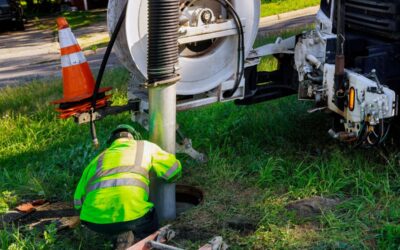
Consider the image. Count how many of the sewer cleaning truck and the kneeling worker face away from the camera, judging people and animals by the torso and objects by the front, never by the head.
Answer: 1

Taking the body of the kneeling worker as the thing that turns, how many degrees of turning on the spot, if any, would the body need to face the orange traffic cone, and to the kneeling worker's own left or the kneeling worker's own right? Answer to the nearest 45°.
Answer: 0° — they already face it

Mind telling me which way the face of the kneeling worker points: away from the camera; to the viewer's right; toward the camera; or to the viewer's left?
away from the camera

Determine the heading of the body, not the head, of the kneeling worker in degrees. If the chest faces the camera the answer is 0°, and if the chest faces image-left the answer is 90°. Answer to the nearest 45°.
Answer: approximately 180°

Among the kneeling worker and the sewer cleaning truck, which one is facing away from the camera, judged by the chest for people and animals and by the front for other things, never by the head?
the kneeling worker

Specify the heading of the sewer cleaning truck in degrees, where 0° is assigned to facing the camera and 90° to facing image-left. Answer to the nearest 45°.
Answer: approximately 45°
